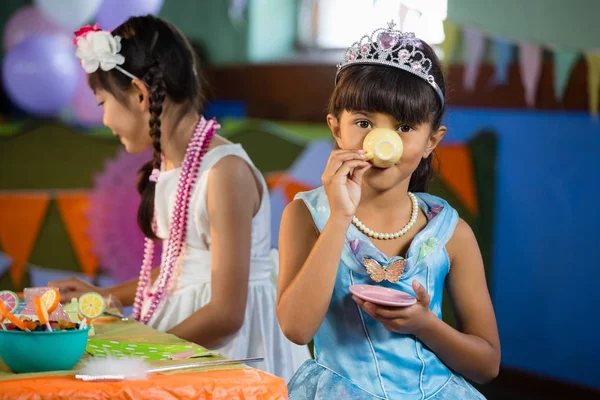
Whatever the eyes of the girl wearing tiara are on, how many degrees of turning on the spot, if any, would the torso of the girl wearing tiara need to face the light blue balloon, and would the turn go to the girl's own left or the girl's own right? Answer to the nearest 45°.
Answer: approximately 135° to the girl's own right

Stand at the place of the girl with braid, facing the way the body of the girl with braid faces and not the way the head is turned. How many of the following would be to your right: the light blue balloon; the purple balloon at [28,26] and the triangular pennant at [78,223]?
3

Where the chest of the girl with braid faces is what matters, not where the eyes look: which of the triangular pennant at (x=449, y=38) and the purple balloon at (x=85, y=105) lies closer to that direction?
the purple balloon

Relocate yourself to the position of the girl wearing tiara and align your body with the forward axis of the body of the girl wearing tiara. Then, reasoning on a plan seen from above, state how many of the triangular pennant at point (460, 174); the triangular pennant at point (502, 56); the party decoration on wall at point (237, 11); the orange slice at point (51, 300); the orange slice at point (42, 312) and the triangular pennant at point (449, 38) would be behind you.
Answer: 4

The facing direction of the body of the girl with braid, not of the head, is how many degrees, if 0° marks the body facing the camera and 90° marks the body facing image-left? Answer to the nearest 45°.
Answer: approximately 90°

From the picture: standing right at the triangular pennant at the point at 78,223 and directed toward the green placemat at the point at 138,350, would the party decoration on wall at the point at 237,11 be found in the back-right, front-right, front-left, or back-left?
back-left

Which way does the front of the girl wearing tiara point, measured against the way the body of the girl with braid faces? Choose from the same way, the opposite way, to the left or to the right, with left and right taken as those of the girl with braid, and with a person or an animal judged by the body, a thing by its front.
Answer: to the left

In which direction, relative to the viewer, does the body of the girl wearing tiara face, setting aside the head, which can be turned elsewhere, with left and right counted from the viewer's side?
facing the viewer

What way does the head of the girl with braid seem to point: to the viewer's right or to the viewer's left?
to the viewer's left

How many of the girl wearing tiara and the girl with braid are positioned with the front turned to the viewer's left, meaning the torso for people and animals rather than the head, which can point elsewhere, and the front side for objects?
1

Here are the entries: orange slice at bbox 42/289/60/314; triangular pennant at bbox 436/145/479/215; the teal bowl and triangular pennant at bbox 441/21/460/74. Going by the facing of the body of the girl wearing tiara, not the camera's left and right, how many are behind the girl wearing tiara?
2

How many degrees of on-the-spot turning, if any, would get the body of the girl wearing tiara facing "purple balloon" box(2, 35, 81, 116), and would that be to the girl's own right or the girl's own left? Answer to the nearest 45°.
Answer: approximately 135° to the girl's own right

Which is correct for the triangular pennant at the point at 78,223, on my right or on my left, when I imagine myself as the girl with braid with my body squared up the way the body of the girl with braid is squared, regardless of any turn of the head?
on my right
